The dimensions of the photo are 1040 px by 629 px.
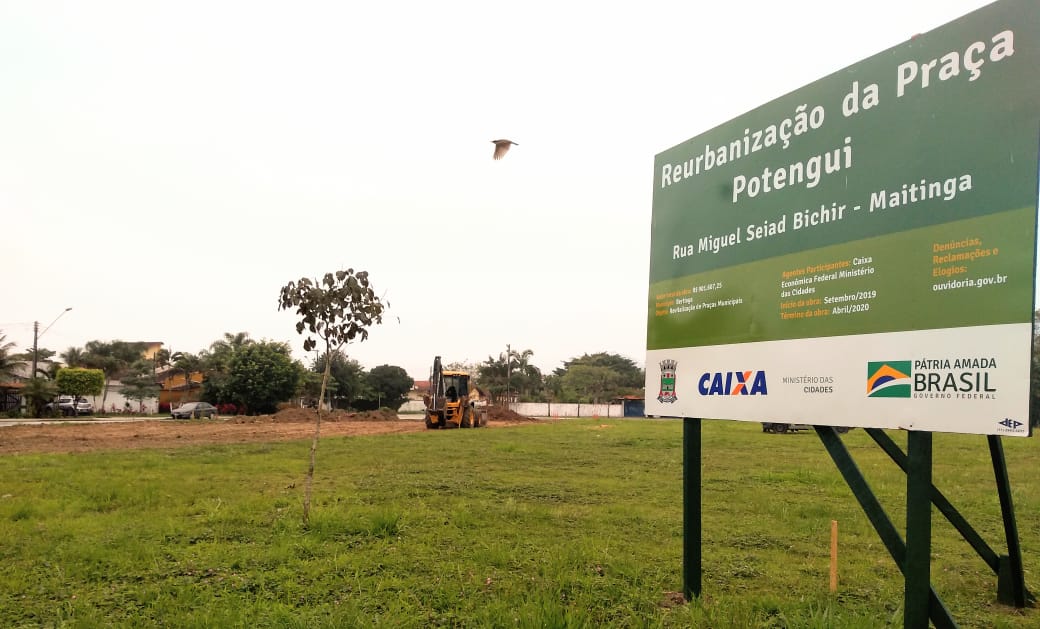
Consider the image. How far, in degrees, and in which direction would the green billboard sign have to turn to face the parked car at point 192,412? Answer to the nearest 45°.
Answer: approximately 90° to its right

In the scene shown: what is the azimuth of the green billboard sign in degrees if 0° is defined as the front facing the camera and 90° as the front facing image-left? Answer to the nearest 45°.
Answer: approximately 45°

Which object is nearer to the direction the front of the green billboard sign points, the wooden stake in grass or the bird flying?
the bird flying
